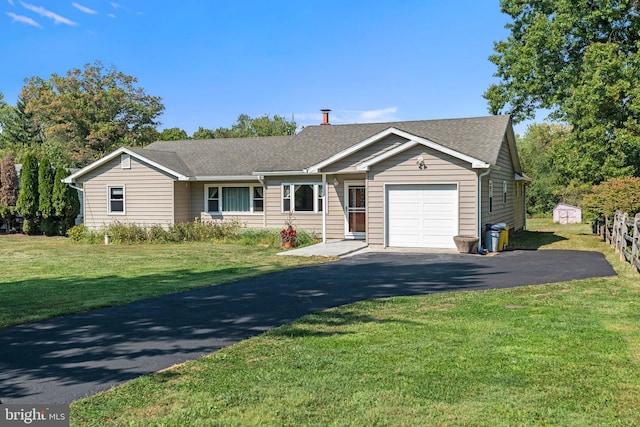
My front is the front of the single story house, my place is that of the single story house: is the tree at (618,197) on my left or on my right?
on my left

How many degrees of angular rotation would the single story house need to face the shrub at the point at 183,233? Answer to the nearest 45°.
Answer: approximately 90° to its right

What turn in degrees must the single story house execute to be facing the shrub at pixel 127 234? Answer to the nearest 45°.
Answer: approximately 90° to its right

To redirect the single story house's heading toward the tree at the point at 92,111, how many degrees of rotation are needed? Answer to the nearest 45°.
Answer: approximately 135° to its right

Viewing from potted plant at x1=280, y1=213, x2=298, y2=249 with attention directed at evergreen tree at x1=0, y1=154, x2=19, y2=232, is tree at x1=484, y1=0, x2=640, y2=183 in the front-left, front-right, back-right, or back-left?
back-right

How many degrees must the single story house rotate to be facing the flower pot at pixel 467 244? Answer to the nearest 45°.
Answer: approximately 45° to its left

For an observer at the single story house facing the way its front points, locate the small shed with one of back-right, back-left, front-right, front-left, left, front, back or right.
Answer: back-left

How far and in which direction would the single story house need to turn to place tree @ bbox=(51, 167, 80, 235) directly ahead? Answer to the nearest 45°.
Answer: approximately 90° to its right

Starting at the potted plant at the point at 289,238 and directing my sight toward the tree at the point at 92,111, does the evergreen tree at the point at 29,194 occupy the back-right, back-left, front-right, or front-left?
front-left

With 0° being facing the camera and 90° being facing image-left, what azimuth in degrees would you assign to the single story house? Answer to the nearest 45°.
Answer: approximately 0°

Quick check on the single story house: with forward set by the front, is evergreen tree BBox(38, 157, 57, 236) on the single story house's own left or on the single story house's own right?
on the single story house's own right

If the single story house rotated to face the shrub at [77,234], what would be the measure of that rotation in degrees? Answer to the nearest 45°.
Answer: approximately 90° to its right
